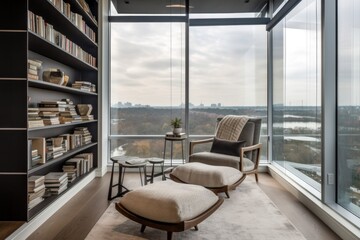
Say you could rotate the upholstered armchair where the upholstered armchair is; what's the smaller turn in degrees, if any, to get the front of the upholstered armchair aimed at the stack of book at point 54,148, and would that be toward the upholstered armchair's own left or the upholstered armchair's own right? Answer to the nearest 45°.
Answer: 0° — it already faces it

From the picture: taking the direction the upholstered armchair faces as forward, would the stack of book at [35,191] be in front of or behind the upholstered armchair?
in front

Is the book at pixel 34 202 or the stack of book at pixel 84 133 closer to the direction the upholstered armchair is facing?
the book

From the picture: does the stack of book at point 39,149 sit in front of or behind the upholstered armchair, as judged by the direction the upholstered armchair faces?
in front

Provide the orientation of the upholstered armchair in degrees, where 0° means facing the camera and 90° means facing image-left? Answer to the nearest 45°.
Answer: approximately 45°

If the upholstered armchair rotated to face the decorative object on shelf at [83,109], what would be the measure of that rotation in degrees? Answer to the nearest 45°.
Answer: approximately 45° to its right

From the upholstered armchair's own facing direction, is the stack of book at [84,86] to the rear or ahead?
ahead

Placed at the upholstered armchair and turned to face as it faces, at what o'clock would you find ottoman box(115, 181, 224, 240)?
The ottoman is roughly at 11 o'clock from the upholstered armchair.
